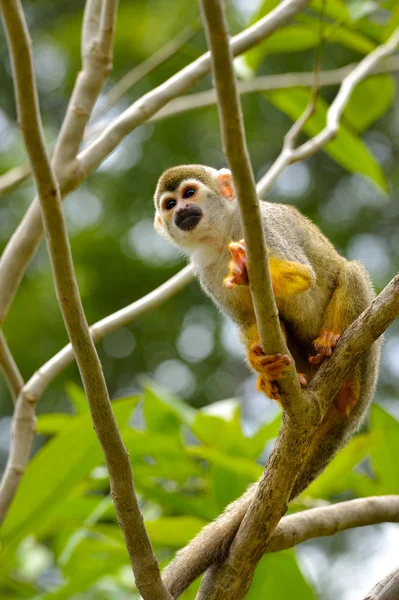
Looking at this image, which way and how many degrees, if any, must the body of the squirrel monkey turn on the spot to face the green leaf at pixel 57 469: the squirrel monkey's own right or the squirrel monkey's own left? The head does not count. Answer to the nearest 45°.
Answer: approximately 45° to the squirrel monkey's own right

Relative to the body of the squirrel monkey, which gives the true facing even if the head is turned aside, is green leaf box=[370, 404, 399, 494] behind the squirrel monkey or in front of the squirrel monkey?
behind

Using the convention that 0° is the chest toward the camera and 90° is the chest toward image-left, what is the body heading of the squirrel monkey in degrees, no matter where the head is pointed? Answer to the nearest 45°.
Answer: approximately 45°

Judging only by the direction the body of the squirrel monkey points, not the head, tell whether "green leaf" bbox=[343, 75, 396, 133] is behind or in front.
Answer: behind

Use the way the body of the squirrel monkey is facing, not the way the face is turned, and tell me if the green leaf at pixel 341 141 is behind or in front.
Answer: behind
